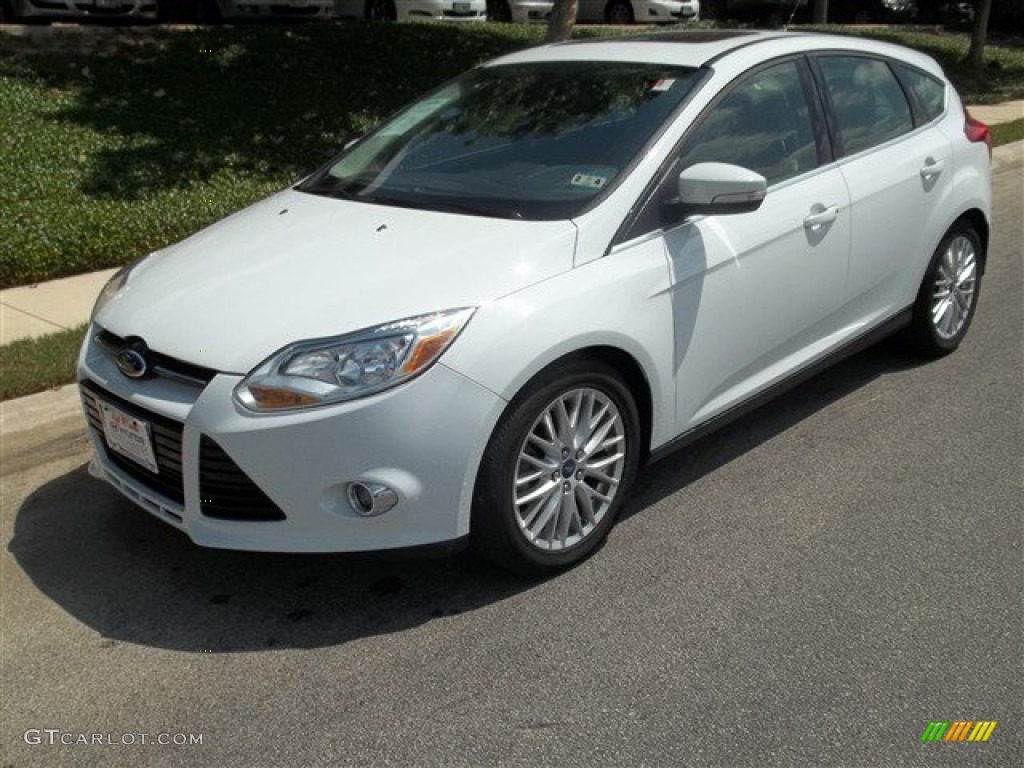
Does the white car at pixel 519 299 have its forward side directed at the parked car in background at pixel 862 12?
no

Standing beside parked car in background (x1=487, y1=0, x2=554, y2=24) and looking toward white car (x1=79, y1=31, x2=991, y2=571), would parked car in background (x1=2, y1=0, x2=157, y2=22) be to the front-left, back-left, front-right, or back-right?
front-right

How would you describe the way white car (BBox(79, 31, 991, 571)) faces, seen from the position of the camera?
facing the viewer and to the left of the viewer

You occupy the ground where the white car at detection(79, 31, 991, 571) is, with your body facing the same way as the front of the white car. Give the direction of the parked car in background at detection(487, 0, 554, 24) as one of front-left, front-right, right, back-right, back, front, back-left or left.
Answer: back-right

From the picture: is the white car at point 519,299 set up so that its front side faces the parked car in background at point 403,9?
no

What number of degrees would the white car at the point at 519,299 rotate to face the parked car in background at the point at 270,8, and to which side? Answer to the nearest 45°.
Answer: approximately 135° to its right

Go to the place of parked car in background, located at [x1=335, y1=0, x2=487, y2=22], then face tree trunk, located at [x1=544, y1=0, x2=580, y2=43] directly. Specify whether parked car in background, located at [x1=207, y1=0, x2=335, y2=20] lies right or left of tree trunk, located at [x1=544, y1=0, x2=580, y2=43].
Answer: right

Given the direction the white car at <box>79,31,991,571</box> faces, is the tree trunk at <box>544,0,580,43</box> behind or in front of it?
behind

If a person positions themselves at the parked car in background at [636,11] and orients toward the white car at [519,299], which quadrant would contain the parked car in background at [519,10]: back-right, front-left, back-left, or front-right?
front-right

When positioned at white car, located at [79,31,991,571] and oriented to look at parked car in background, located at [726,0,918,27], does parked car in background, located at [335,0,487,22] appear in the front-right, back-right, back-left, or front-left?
front-left

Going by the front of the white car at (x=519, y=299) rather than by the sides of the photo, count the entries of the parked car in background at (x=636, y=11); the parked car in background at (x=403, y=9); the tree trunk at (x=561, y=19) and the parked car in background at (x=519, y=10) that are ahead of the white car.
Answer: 0

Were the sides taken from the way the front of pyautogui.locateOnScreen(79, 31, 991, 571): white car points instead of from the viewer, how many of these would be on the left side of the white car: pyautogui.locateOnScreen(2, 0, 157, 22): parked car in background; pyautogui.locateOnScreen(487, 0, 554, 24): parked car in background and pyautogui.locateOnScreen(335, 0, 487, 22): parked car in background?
0

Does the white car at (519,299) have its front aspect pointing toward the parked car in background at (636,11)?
no
